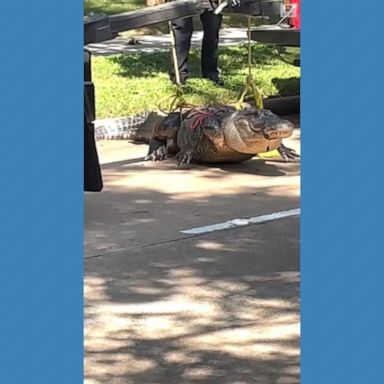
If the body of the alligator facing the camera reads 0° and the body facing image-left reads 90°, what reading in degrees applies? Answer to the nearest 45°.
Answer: approximately 315°
